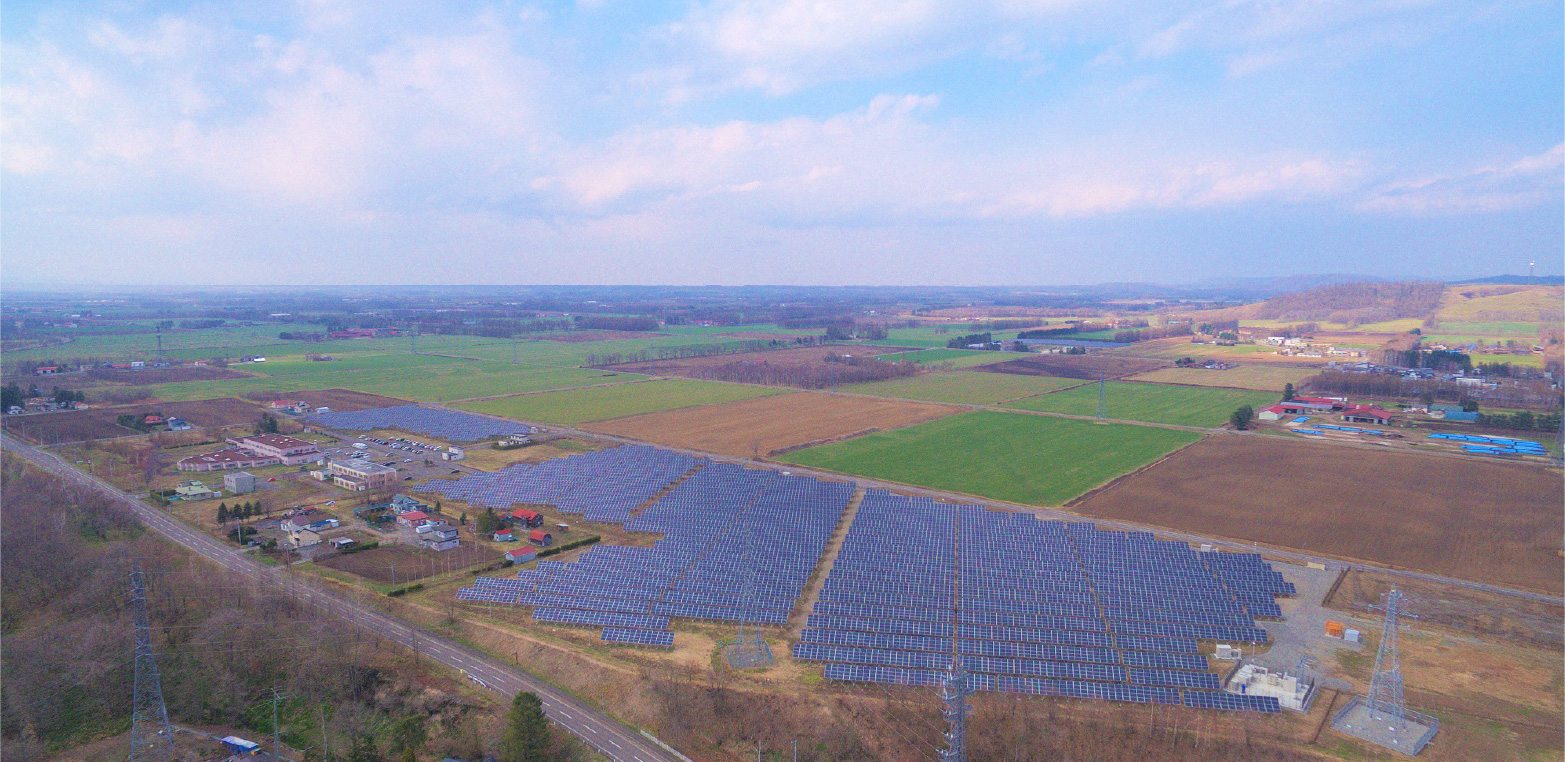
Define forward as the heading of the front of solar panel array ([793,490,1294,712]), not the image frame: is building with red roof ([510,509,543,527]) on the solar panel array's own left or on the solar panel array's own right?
on the solar panel array's own right

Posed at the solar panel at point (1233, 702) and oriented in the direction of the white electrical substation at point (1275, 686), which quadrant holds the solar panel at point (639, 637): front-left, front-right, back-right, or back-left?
back-left

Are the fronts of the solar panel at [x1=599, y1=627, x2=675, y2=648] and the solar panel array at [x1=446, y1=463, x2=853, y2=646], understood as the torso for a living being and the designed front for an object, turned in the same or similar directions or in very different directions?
same or similar directions

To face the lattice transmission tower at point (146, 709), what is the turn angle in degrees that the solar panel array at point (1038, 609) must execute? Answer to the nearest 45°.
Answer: approximately 45° to its right

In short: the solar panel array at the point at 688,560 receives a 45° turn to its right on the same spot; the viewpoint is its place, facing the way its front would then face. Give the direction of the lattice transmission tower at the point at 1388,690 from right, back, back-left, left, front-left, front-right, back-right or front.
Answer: left

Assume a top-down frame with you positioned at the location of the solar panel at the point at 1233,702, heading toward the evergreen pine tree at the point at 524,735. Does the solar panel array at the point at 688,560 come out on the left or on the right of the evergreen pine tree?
right

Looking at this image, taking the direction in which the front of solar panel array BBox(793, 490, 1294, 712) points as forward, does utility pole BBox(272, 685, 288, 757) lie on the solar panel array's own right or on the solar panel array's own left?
on the solar panel array's own right

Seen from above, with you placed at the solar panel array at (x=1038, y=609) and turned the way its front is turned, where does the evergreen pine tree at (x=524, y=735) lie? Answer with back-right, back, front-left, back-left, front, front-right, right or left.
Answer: front-right

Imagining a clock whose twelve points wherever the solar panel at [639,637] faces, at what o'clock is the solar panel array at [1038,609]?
The solar panel array is roughly at 9 o'clock from the solar panel.

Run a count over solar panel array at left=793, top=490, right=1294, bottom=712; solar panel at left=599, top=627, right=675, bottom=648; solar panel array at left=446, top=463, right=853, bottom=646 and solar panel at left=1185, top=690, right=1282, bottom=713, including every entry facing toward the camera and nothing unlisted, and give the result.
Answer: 4

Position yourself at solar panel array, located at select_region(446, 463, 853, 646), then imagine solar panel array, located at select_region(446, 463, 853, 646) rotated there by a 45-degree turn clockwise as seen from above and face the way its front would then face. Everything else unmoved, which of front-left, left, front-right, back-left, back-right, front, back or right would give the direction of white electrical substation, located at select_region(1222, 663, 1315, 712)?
left

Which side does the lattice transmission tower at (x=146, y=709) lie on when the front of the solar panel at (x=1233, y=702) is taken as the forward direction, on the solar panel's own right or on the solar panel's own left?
on the solar panel's own right

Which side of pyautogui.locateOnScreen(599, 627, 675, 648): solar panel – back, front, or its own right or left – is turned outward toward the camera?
front

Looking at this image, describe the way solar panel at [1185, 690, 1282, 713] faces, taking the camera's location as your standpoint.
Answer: facing the viewer
